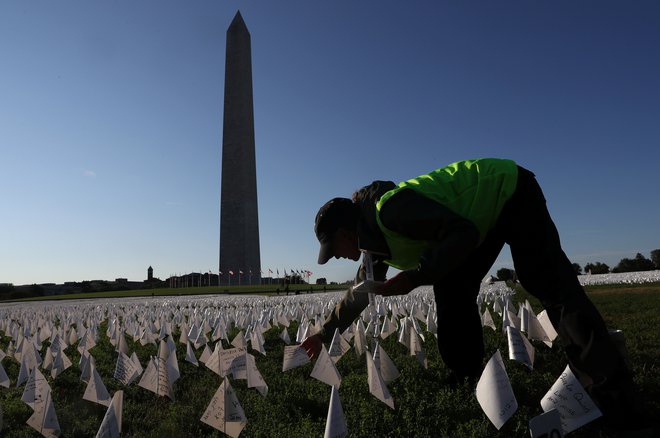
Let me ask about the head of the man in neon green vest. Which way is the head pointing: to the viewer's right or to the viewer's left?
to the viewer's left

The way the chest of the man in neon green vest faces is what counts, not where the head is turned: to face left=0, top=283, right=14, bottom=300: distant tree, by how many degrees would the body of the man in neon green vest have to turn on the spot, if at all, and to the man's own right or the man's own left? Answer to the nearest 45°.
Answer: approximately 45° to the man's own right

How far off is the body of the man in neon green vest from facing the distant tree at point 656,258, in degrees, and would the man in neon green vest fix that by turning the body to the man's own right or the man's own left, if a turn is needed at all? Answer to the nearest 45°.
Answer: approximately 90° to the man's own right

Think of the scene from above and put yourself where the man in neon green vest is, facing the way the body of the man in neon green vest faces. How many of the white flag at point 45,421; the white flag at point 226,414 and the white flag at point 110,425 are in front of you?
3

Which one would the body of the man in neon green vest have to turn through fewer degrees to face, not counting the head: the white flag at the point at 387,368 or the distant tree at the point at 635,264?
the white flag

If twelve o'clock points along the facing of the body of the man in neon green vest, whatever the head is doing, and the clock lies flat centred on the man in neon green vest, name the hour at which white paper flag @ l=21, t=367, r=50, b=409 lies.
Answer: The white paper flag is roughly at 12 o'clock from the man in neon green vest.

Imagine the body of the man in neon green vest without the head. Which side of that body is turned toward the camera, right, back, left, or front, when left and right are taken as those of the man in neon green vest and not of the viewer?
left

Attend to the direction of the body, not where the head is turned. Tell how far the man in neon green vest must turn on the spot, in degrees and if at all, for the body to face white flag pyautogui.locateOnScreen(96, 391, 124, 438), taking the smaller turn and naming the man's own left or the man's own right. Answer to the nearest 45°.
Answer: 0° — they already face it

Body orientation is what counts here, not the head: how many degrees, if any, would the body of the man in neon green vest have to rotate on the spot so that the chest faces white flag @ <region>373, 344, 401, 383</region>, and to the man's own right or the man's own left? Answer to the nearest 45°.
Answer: approximately 45° to the man's own right

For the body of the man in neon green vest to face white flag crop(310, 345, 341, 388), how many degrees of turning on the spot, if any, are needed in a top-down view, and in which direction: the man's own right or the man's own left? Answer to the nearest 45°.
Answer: approximately 45° to the man's own right

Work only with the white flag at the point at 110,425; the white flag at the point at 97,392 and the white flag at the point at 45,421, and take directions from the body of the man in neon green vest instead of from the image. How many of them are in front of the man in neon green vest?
3
